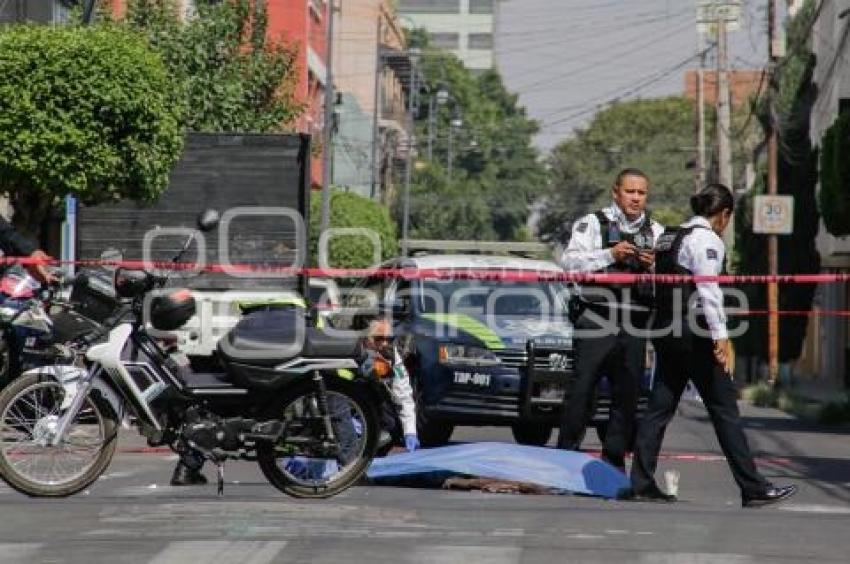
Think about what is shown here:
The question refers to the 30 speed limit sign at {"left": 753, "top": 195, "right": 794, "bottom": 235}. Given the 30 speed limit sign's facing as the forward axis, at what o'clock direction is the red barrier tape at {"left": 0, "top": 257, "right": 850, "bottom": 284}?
The red barrier tape is roughly at 12 o'clock from the 30 speed limit sign.

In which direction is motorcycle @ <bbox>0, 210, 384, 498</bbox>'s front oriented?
to the viewer's left

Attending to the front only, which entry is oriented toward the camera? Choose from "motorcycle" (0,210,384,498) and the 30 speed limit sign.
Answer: the 30 speed limit sign

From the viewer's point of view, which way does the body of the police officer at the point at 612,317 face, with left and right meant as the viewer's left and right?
facing the viewer and to the right of the viewer

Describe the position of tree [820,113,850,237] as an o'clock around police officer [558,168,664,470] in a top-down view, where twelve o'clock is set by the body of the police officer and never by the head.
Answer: The tree is roughly at 8 o'clock from the police officer.

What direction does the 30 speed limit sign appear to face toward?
toward the camera

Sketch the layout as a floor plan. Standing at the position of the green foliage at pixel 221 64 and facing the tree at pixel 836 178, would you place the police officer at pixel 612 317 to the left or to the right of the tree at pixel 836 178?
right

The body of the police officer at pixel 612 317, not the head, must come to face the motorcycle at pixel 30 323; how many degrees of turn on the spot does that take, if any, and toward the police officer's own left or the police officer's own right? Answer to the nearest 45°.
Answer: approximately 135° to the police officer's own right

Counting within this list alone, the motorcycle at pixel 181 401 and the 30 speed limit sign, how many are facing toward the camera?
1

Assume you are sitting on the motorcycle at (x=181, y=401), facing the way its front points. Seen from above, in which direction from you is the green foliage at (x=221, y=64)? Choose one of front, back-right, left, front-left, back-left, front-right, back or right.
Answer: right
